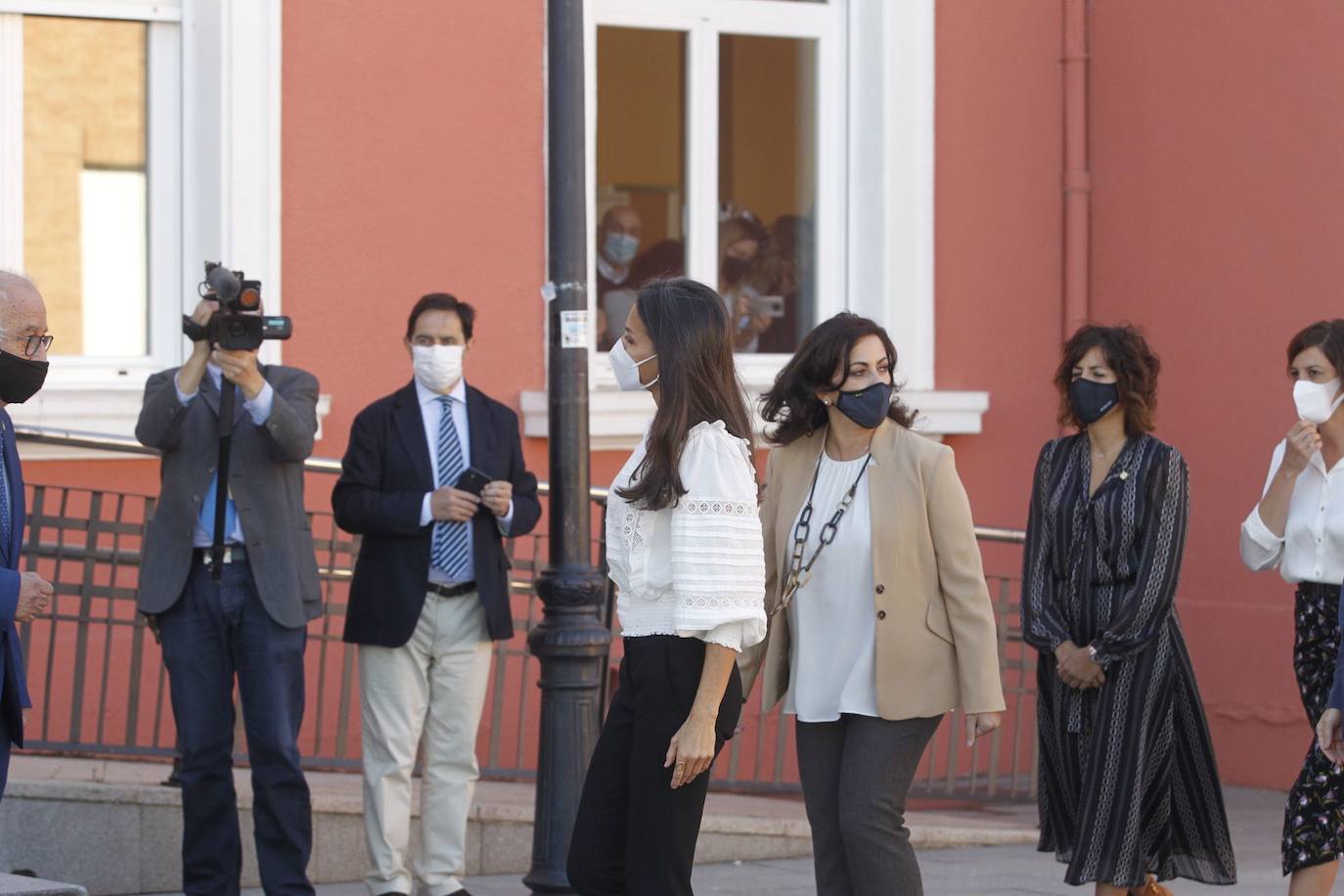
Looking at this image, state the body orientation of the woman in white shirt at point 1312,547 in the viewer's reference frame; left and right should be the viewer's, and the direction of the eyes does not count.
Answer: facing the viewer and to the left of the viewer

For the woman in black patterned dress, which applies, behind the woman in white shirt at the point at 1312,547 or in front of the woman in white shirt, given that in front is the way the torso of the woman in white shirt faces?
in front

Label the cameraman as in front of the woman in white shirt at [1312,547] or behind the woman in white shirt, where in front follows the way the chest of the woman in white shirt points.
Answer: in front

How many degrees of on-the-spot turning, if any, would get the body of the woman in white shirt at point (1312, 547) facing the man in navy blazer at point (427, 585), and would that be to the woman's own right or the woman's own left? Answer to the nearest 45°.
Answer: approximately 45° to the woman's own right

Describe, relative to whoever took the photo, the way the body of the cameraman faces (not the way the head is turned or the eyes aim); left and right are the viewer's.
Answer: facing the viewer

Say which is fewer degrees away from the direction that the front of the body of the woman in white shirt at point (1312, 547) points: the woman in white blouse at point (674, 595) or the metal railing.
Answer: the woman in white blouse

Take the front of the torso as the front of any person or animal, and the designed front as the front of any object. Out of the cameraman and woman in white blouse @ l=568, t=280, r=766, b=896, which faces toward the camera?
the cameraman

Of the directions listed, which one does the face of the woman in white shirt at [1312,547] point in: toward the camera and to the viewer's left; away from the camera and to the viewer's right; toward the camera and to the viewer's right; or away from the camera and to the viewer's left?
toward the camera and to the viewer's left

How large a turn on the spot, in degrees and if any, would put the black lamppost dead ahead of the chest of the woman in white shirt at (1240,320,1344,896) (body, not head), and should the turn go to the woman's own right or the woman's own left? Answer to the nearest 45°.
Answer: approximately 45° to the woman's own right

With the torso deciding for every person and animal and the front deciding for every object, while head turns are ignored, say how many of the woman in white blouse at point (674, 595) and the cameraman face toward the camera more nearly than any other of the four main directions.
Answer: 1

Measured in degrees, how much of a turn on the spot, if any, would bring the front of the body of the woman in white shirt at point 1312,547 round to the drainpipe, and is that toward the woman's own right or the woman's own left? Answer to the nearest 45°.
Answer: approximately 135° to the woman's own right

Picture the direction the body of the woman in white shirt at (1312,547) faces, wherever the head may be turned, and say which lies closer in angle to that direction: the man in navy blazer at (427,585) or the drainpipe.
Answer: the man in navy blazer
